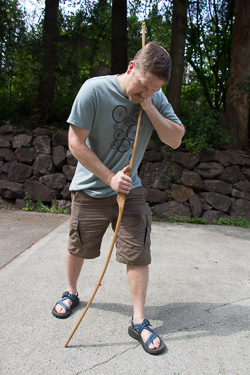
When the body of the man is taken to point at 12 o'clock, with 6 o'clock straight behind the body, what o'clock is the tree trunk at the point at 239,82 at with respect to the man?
The tree trunk is roughly at 7 o'clock from the man.

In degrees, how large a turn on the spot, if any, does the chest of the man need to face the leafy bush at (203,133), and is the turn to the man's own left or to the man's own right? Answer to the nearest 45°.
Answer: approximately 135° to the man's own left

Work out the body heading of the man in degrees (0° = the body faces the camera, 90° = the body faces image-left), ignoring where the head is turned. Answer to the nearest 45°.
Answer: approximately 0°

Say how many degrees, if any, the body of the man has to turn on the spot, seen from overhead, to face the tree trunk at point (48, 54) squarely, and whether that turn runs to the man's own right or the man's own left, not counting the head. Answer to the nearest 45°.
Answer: approximately 180°

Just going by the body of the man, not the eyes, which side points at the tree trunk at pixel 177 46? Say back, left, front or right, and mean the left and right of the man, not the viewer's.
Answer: back

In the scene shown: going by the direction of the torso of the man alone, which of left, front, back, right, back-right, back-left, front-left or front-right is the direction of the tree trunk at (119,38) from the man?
back
